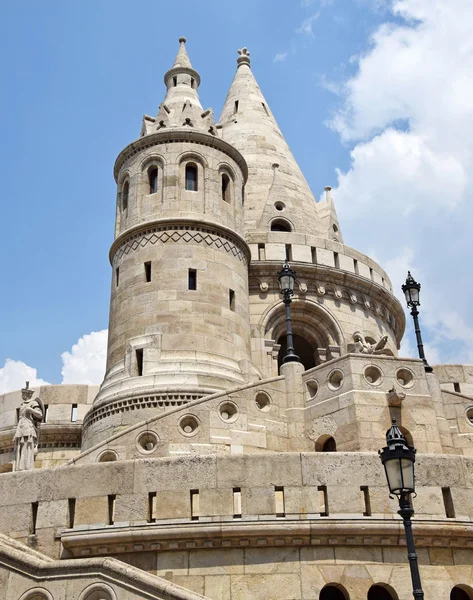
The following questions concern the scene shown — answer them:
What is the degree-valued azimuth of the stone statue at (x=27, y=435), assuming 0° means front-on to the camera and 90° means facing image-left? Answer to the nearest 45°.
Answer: approximately 45°

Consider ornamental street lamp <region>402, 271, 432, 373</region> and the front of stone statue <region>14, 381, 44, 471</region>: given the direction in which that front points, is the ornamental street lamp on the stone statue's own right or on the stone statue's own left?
on the stone statue's own left

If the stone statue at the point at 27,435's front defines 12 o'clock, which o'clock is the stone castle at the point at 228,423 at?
The stone castle is roughly at 8 o'clock from the stone statue.
